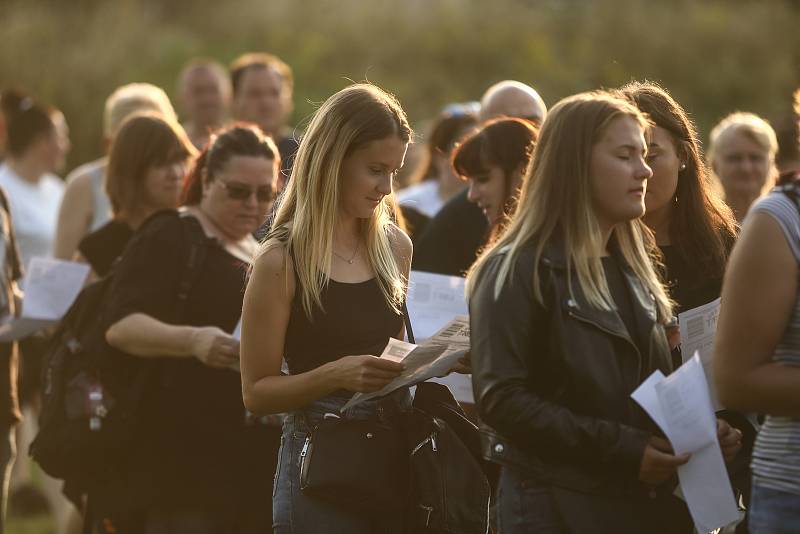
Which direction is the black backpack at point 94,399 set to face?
to the viewer's left

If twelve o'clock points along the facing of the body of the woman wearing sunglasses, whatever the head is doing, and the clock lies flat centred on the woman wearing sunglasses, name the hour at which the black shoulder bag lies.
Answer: The black shoulder bag is roughly at 1 o'clock from the woman wearing sunglasses.

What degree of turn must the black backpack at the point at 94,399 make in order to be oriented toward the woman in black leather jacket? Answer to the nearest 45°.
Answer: approximately 135° to its left

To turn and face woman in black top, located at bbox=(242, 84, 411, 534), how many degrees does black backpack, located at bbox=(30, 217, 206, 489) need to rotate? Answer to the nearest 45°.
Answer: approximately 135° to its left

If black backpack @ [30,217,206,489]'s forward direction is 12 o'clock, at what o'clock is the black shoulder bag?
The black shoulder bag is roughly at 8 o'clock from the black backpack.

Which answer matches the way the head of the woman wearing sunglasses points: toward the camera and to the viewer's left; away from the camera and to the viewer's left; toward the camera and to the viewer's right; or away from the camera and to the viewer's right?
toward the camera and to the viewer's right

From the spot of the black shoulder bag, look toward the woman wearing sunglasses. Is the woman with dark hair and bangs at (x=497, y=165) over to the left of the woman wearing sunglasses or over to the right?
right

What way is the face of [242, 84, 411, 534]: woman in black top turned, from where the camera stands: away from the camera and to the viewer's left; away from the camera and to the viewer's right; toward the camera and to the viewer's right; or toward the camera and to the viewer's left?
toward the camera and to the viewer's right

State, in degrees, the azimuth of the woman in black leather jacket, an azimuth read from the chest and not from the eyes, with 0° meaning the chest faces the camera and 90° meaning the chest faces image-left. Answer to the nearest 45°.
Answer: approximately 315°

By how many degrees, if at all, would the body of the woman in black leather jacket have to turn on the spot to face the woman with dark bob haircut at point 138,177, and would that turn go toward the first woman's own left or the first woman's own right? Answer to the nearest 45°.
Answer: approximately 180°

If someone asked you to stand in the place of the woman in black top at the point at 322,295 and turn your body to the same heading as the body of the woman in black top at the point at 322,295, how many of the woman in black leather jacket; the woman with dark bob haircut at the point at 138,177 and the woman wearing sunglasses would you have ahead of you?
1

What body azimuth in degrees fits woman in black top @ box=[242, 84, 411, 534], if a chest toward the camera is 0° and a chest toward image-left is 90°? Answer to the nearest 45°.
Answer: approximately 315°
